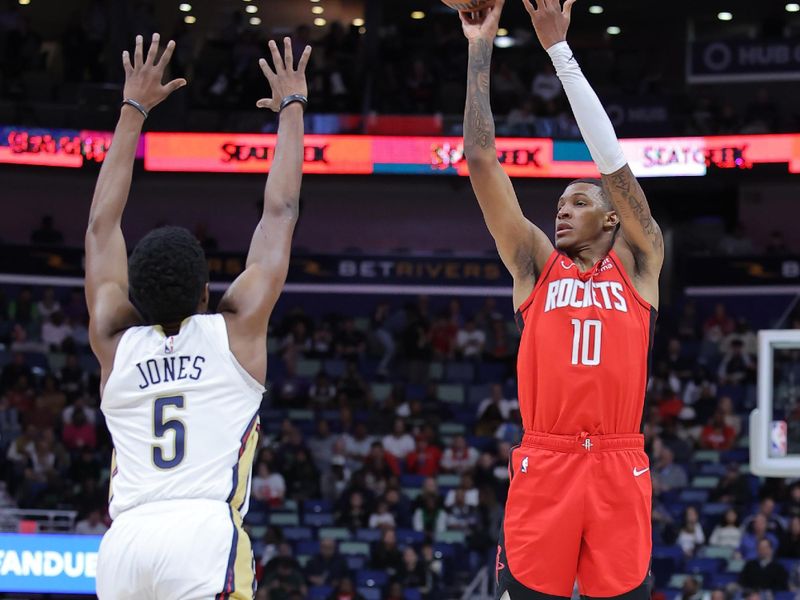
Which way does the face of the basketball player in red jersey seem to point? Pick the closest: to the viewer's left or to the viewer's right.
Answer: to the viewer's left

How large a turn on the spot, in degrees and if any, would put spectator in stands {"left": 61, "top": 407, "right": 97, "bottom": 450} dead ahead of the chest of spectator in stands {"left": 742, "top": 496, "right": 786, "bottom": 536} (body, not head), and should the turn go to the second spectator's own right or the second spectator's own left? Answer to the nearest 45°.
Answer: approximately 90° to the second spectator's own right

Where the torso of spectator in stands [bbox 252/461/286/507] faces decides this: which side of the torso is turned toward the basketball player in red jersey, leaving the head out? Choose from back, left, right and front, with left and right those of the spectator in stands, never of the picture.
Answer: front

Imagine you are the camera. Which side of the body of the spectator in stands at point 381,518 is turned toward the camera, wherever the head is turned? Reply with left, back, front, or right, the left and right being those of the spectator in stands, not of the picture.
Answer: front

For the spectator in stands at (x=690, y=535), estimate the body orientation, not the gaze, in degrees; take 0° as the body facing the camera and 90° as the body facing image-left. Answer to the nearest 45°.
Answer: approximately 0°

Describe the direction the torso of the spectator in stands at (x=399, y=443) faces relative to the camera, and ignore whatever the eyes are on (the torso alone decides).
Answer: toward the camera

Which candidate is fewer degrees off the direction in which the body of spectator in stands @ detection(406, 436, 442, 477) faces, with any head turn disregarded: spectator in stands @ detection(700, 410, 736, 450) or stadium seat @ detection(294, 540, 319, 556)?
the stadium seat

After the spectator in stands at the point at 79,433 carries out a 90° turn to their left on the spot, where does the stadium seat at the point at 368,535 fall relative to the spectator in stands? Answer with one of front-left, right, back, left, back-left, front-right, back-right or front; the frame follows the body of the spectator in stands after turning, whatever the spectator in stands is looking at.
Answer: front-right

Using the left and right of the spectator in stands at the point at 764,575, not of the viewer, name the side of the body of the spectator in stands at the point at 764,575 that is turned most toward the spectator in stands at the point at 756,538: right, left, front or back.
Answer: back

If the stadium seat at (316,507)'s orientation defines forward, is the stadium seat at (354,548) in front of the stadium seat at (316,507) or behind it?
in front

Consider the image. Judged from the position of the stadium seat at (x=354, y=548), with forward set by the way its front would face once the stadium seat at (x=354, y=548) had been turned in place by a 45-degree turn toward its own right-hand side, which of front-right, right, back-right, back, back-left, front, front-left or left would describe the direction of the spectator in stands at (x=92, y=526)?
front-right

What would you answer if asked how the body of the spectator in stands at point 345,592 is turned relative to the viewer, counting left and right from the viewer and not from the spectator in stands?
facing the viewer

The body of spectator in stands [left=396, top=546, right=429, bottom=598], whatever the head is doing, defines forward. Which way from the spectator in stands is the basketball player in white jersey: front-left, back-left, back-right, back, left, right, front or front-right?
front
